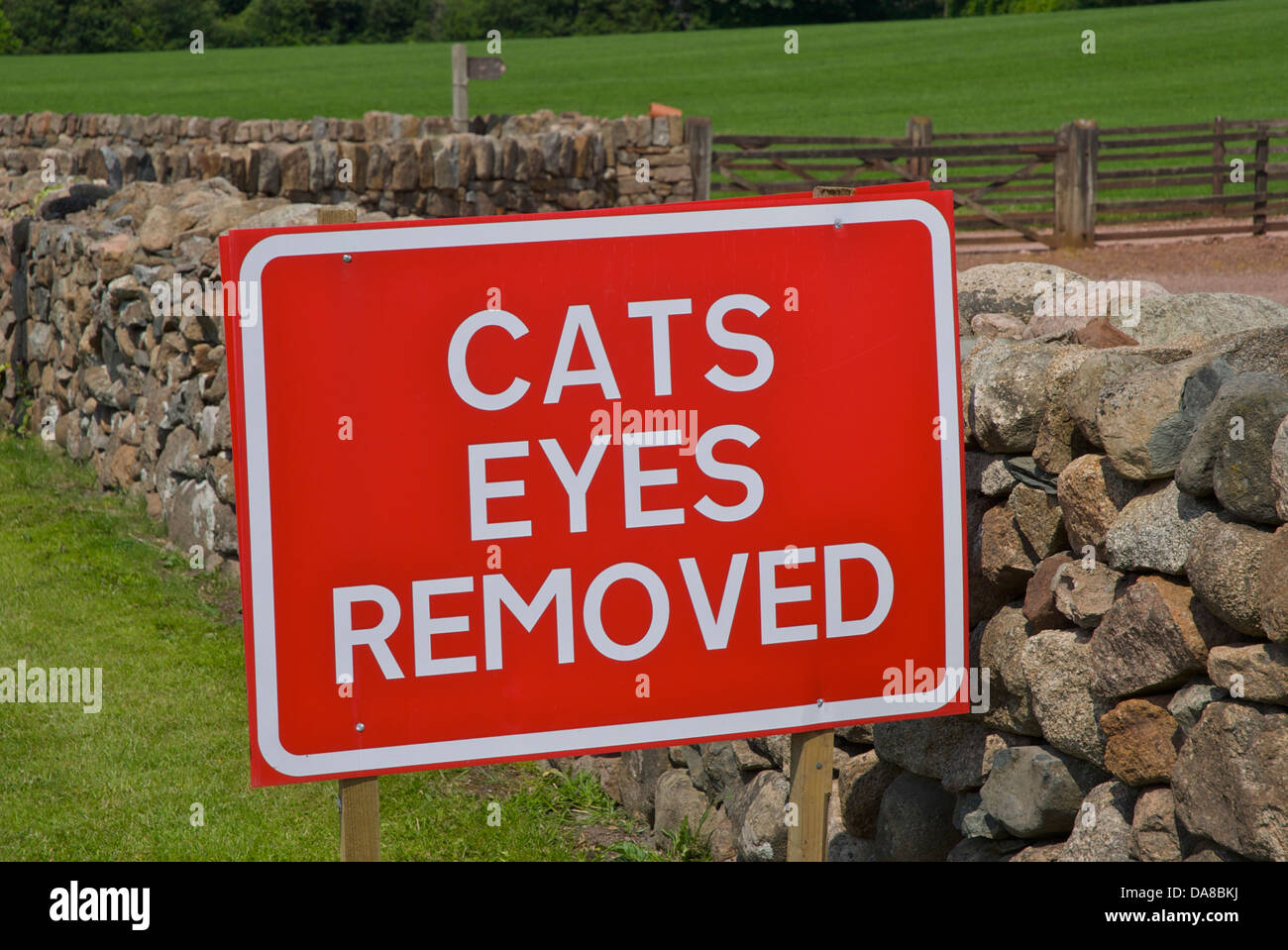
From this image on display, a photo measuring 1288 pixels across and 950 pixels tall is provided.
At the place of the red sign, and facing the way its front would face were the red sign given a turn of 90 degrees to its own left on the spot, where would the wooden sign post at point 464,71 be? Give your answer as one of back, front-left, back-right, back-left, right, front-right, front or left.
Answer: left

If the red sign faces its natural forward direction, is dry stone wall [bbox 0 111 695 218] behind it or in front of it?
behind

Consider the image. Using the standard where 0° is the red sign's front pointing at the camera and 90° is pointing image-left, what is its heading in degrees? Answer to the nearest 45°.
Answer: approximately 0°

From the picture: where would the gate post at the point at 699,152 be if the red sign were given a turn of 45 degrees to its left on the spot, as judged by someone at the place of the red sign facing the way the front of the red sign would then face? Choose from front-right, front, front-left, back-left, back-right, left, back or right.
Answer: back-left

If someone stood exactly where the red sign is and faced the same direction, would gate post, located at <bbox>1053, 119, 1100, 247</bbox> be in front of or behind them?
behind

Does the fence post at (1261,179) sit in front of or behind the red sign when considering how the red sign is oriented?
behind

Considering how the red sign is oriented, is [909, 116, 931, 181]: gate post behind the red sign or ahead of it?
behind
